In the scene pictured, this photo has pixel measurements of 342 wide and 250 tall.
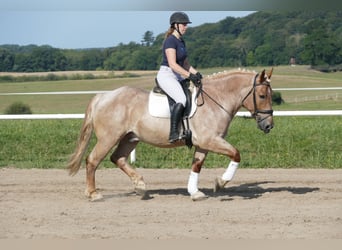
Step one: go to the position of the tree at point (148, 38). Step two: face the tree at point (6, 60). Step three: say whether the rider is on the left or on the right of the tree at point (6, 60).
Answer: left

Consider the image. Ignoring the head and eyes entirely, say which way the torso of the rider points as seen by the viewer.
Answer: to the viewer's right

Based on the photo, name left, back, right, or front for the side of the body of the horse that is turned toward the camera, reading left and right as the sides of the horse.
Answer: right

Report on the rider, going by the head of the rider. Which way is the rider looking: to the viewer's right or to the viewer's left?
to the viewer's right

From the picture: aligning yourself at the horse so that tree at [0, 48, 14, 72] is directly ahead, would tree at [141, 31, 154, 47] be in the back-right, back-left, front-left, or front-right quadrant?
front-right

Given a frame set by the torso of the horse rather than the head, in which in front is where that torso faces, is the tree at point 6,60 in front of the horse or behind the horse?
behind

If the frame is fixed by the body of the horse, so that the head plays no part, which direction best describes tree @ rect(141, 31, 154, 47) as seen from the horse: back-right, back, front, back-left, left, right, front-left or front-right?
left
